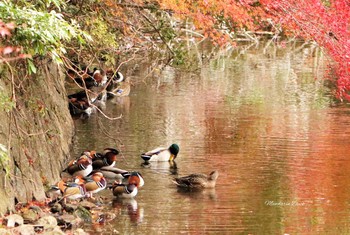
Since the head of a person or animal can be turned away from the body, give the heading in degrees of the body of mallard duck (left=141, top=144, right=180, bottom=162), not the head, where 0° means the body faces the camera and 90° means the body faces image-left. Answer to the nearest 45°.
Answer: approximately 270°

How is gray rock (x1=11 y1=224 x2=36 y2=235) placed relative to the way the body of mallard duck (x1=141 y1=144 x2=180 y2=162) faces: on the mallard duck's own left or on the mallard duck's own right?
on the mallard duck's own right

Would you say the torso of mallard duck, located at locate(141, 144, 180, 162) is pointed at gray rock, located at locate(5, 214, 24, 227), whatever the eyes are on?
no

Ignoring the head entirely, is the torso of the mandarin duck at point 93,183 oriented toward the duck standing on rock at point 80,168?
no

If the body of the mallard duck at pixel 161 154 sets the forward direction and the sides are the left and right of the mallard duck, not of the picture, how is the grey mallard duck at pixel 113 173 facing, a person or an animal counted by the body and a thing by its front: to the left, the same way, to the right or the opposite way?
the same way

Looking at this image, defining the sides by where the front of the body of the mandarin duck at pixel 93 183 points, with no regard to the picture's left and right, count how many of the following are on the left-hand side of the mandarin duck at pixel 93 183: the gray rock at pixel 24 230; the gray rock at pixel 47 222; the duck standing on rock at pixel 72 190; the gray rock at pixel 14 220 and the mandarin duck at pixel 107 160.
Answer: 1

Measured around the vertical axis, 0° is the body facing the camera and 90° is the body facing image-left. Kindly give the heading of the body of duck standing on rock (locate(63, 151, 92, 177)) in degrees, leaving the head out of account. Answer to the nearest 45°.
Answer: approximately 270°

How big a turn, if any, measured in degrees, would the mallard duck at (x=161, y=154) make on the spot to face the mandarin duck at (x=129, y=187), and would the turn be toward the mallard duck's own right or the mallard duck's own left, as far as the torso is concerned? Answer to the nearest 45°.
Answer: approximately 90° to the mallard duck's own right

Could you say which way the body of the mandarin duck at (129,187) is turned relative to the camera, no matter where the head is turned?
to the viewer's right

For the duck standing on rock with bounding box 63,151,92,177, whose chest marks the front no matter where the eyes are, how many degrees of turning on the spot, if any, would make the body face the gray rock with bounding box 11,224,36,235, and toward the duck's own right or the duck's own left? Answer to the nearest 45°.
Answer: approximately 90° to the duck's own right

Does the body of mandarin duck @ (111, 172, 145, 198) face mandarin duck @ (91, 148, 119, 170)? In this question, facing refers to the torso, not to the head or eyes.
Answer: no

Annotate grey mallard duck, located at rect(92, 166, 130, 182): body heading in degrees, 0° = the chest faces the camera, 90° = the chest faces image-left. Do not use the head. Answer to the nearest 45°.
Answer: approximately 270°

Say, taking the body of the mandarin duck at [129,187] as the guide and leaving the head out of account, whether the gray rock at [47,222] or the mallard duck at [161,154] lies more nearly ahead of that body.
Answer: the mallard duck
